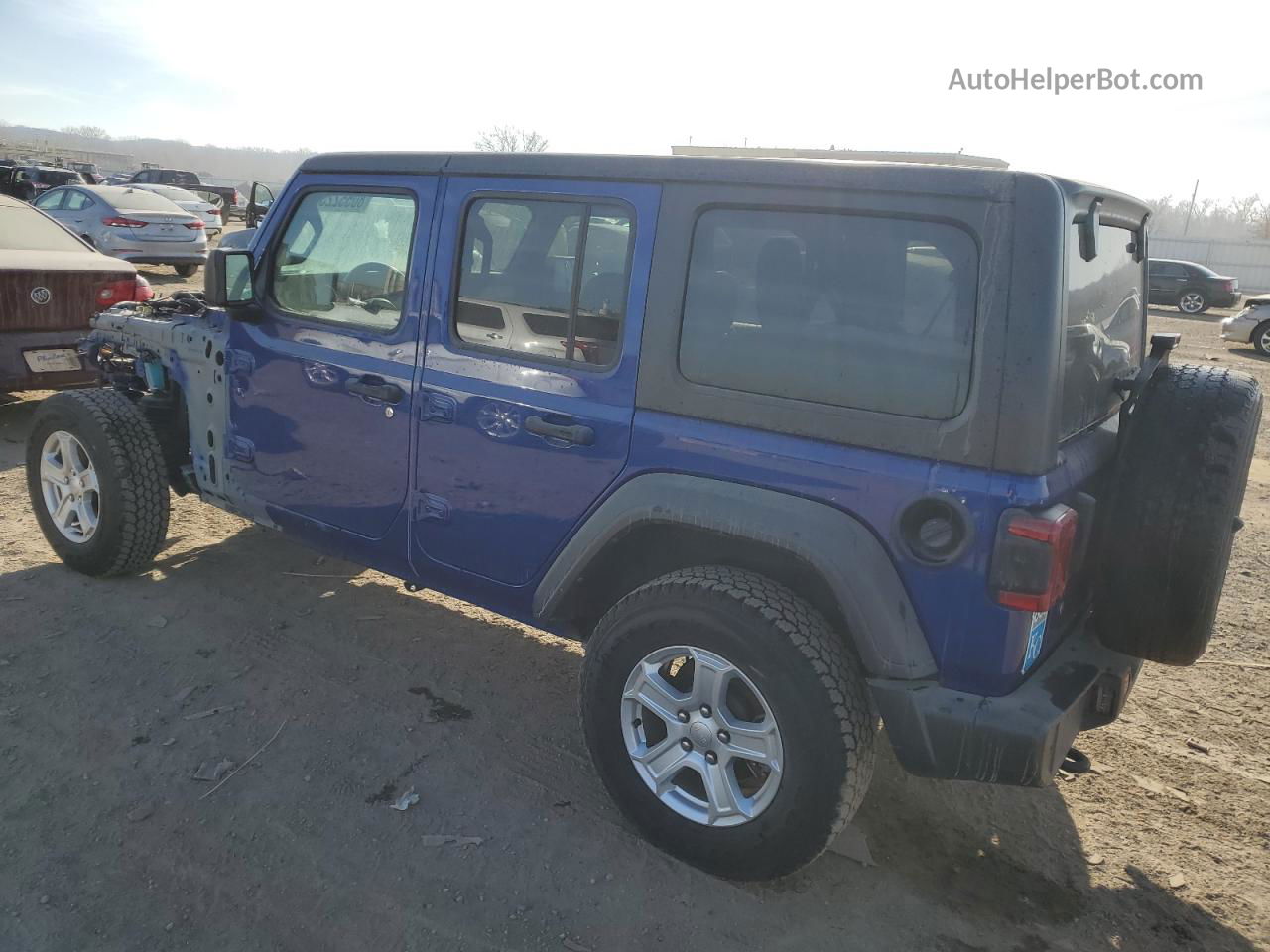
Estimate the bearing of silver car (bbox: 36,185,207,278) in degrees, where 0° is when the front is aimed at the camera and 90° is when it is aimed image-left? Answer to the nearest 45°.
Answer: approximately 135°

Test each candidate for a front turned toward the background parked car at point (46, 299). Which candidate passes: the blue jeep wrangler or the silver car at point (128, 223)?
the blue jeep wrangler

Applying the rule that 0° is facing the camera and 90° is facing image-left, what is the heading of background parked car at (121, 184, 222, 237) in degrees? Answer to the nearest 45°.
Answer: approximately 135°

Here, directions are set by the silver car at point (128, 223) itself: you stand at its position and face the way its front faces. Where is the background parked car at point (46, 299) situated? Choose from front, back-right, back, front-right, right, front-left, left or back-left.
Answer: back-left

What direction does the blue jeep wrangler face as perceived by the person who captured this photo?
facing away from the viewer and to the left of the viewer

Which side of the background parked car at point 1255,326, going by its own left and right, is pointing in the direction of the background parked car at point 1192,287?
right

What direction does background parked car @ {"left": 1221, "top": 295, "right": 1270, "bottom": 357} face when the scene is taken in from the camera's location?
facing to the left of the viewer

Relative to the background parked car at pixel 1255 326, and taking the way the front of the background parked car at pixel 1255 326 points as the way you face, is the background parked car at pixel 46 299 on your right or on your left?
on your left

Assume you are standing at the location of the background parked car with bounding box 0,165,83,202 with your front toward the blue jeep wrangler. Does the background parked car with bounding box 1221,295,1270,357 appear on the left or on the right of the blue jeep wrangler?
left
